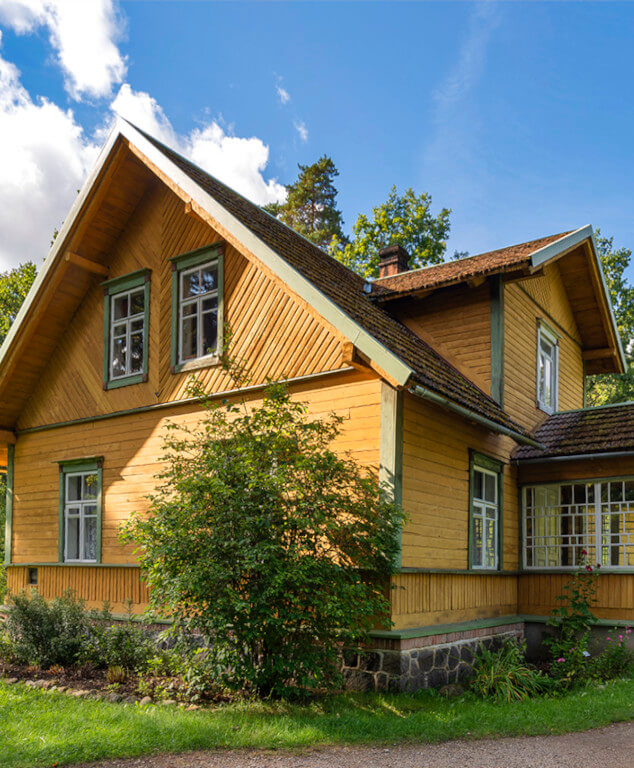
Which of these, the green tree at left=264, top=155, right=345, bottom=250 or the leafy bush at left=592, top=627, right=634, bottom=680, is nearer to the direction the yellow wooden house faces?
the leafy bush

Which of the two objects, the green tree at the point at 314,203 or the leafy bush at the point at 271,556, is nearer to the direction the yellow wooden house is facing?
the leafy bush

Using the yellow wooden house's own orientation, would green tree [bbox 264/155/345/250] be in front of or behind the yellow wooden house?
behind
